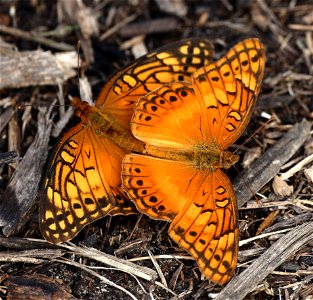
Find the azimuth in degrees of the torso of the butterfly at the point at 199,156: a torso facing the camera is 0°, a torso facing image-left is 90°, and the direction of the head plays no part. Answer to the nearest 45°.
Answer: approximately 270°

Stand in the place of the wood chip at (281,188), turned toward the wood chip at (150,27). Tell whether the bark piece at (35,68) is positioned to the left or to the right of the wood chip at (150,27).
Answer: left

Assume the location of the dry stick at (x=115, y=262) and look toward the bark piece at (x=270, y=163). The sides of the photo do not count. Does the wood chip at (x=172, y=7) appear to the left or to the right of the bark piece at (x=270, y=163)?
left

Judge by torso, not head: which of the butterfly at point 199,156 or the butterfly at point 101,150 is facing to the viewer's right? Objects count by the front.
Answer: the butterfly at point 199,156

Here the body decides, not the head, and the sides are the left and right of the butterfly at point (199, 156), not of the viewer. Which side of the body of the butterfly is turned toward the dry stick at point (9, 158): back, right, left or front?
back

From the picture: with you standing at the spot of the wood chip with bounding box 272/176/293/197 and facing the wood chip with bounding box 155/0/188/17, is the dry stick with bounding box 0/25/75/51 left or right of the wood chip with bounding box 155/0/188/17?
left

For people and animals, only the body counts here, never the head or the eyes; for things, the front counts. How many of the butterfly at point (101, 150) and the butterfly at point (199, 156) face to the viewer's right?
1

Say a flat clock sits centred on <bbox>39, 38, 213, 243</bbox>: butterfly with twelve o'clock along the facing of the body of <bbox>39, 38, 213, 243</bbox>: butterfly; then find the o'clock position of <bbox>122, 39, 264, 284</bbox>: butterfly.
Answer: <bbox>122, 39, 264, 284</bbox>: butterfly is roughly at 5 o'clock from <bbox>39, 38, 213, 243</bbox>: butterfly.

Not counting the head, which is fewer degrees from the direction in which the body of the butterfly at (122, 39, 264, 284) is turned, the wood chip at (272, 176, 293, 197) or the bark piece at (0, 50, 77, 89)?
the wood chip

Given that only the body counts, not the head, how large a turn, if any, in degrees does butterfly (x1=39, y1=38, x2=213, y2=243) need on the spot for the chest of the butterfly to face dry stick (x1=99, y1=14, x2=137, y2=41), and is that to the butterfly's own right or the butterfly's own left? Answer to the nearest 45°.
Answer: approximately 45° to the butterfly's own right

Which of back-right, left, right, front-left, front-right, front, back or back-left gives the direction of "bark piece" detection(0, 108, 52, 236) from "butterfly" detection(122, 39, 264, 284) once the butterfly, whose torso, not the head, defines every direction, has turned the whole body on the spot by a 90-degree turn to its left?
left

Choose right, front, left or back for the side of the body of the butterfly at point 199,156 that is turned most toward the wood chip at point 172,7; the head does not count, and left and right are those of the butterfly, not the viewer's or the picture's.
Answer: left

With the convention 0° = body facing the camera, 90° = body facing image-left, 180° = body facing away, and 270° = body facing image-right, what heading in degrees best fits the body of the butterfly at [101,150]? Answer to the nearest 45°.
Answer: approximately 135°

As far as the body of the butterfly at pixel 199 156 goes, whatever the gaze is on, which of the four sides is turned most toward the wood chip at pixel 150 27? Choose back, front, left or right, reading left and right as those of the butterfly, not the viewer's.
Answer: left

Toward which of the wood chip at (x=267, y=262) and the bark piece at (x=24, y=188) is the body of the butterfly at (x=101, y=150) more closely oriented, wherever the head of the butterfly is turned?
the bark piece
